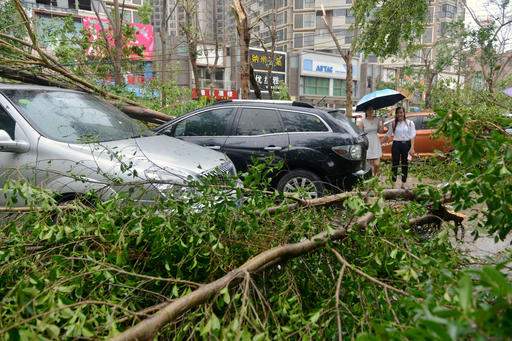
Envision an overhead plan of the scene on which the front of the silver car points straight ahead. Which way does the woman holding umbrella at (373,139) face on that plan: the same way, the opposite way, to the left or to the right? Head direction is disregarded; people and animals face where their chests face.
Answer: to the right

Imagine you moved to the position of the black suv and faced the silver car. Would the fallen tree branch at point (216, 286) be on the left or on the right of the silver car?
left

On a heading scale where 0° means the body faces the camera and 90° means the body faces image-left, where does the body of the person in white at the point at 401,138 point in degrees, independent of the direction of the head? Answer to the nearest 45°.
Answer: approximately 0°

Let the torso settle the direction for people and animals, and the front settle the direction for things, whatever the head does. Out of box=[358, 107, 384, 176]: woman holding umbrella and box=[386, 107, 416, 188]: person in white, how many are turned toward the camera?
2

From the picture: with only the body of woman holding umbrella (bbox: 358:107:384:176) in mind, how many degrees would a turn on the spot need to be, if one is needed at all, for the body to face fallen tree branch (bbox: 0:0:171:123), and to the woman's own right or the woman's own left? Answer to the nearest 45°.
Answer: approximately 90° to the woman's own right

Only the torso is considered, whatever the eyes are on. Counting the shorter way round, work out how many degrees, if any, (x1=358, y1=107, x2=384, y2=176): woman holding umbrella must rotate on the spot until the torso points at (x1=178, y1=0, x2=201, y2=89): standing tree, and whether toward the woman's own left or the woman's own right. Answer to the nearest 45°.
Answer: approximately 135° to the woman's own right

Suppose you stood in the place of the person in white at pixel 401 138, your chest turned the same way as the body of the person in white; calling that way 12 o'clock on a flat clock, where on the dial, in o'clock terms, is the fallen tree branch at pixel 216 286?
The fallen tree branch is roughly at 12 o'clock from the person in white.

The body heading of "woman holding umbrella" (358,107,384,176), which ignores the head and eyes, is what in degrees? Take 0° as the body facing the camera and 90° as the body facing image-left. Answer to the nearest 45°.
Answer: approximately 0°

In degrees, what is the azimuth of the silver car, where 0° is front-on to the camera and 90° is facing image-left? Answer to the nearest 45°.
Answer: approximately 315°

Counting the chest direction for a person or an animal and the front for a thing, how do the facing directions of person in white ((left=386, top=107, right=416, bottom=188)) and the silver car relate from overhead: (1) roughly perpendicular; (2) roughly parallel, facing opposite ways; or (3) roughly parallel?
roughly perpendicular

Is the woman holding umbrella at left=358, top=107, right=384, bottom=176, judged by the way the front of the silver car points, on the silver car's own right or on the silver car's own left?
on the silver car's own left

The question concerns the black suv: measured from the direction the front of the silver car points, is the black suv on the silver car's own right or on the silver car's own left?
on the silver car's own left

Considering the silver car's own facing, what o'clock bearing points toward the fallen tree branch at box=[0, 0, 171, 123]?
The fallen tree branch is roughly at 7 o'clock from the silver car.
